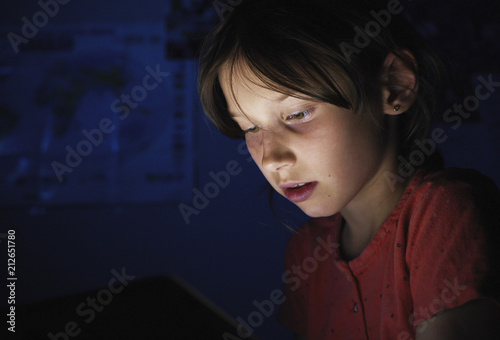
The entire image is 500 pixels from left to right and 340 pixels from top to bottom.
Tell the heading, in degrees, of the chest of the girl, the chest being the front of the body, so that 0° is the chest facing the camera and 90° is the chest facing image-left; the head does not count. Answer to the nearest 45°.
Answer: approximately 45°

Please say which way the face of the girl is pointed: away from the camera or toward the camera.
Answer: toward the camera
